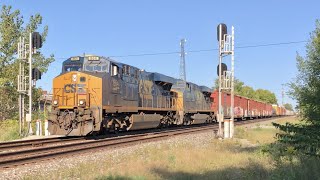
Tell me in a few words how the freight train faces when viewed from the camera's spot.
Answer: facing the viewer and to the left of the viewer
